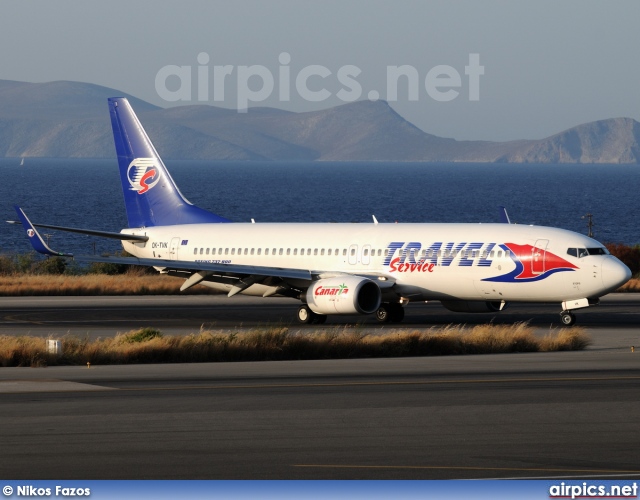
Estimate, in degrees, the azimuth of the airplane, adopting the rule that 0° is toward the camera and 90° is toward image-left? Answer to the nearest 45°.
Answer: approximately 315°
